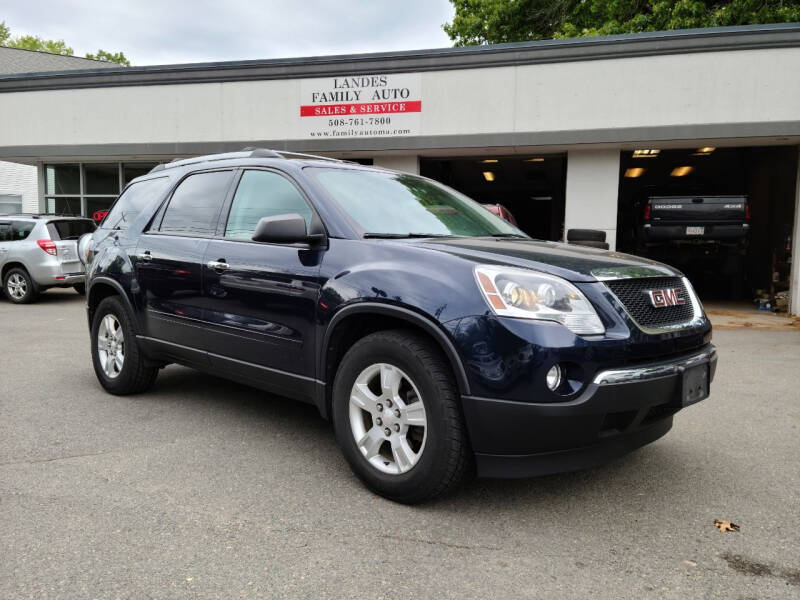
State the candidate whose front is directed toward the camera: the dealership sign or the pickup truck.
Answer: the dealership sign

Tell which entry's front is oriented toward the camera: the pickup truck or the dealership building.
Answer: the dealership building

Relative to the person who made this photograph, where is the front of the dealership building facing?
facing the viewer

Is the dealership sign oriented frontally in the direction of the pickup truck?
no

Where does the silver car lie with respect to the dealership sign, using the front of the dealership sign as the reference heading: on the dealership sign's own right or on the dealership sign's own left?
on the dealership sign's own right

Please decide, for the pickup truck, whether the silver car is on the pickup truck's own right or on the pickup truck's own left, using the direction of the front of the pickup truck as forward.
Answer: on the pickup truck's own left

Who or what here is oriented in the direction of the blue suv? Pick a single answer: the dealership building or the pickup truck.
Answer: the dealership building

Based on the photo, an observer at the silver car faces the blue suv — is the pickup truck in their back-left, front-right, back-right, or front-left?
front-left

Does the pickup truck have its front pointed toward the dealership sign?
no

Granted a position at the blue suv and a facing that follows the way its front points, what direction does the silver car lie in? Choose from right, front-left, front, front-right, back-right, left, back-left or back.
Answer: back

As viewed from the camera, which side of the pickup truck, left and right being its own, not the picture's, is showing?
back

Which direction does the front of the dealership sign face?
toward the camera

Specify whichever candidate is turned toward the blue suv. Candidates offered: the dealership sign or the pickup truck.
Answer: the dealership sign

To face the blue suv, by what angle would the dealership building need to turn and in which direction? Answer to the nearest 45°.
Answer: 0° — it already faces it

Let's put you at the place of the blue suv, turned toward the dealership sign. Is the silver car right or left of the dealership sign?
left

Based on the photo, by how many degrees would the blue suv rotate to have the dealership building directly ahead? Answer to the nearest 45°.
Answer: approximately 135° to its left

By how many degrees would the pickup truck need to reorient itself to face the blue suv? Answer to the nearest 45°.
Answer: approximately 180°
